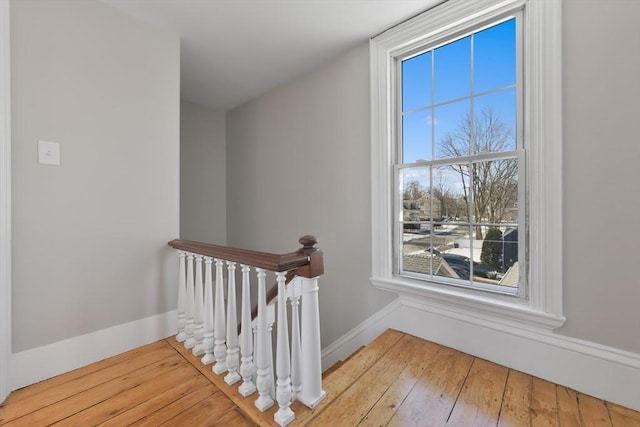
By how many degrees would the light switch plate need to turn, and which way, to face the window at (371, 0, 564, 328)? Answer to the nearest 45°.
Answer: approximately 45° to its left

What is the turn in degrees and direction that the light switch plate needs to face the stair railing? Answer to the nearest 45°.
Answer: approximately 45° to its left

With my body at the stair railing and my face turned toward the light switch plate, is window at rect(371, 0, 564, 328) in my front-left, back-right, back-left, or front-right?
back-right

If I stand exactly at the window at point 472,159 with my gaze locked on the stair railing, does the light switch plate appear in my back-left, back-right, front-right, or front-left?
front-right
